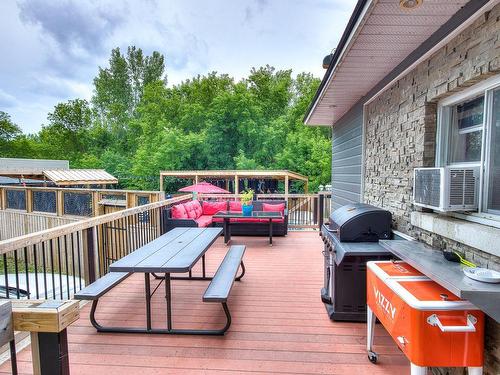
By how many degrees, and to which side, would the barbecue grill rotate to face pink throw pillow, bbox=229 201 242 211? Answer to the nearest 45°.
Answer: approximately 45° to its right

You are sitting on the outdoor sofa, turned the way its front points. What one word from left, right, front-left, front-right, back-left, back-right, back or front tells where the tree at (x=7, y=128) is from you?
back-right

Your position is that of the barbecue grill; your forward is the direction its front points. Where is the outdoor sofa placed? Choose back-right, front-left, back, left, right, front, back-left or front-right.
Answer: front-right

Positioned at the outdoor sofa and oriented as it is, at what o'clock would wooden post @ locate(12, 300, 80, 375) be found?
The wooden post is roughly at 12 o'clock from the outdoor sofa.

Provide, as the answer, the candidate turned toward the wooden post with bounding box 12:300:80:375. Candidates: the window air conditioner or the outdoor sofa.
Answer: the outdoor sofa

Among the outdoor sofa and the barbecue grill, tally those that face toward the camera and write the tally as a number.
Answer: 1

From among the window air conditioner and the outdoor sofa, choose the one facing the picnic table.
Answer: the outdoor sofa

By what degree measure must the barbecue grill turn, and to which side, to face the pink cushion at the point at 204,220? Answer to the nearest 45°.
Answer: approximately 45° to its right

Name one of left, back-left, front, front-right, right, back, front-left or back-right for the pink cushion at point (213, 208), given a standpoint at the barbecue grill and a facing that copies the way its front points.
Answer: front-right

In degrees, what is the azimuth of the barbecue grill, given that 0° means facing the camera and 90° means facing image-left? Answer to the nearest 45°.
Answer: approximately 90°
